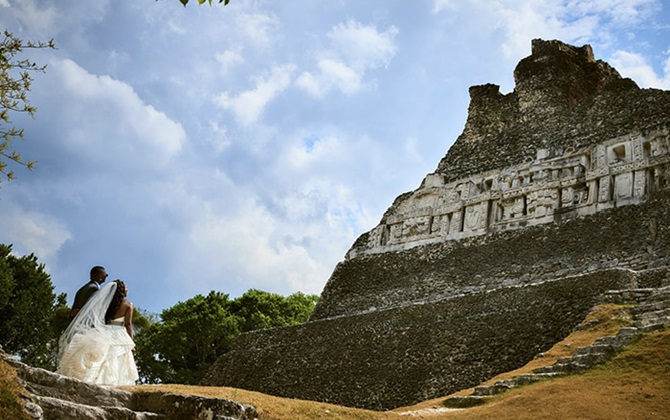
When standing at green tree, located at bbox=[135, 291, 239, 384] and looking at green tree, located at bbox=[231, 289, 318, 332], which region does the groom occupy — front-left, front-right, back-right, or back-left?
back-right

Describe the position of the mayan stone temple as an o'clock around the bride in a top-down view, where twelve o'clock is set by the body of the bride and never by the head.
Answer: The mayan stone temple is roughly at 12 o'clock from the bride.

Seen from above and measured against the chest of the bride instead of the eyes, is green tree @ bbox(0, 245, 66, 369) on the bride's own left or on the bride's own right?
on the bride's own left

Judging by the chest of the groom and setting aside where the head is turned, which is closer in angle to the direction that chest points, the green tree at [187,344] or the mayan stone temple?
the mayan stone temple

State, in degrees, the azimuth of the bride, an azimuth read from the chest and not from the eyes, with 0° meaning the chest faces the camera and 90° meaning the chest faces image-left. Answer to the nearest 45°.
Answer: approximately 225°

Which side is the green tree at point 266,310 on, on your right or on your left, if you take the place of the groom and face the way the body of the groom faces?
on your left

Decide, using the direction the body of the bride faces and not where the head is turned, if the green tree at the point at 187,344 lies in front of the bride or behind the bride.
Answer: in front

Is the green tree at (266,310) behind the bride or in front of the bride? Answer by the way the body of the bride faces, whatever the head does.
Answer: in front

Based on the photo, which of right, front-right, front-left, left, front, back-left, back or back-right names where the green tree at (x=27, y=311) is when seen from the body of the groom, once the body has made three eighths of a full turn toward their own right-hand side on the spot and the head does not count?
back-right

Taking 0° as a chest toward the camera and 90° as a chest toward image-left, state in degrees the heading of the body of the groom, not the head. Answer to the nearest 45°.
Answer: approximately 270°
